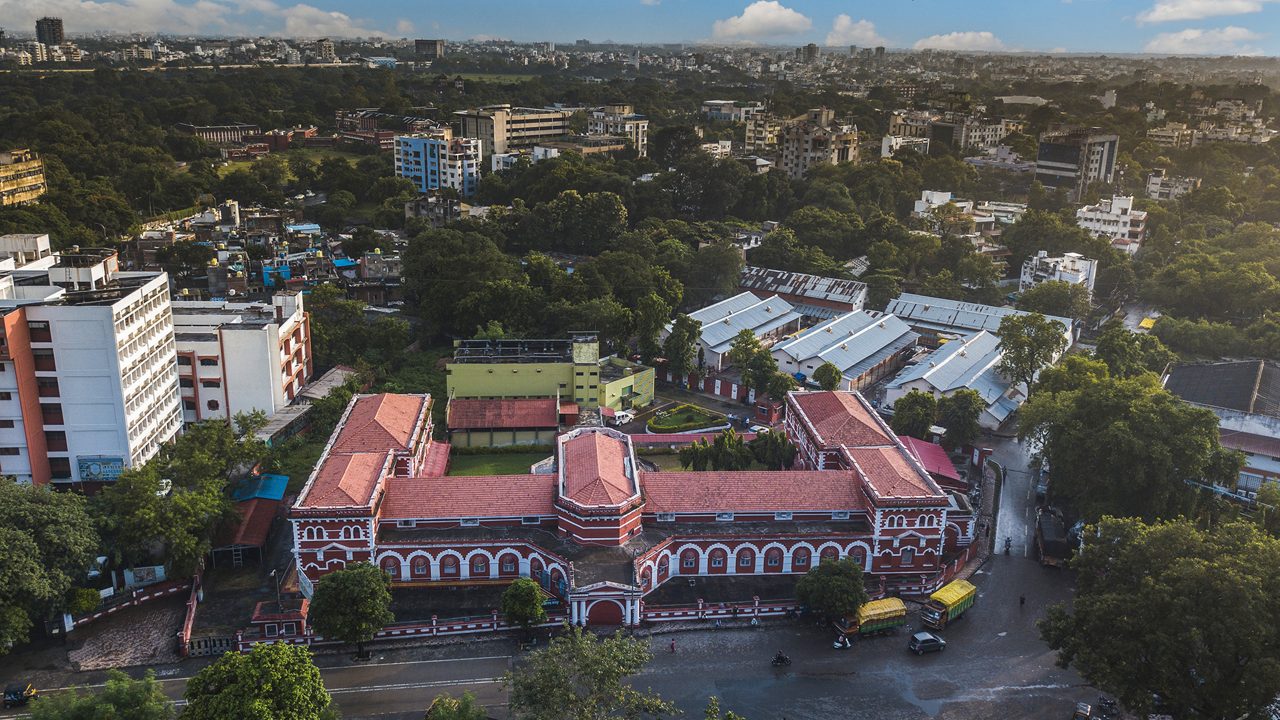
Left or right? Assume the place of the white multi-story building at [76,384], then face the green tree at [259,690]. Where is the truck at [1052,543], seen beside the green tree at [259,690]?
left

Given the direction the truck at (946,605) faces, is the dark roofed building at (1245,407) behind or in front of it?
behind

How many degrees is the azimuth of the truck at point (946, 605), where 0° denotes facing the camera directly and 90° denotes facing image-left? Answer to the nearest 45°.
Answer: approximately 45°

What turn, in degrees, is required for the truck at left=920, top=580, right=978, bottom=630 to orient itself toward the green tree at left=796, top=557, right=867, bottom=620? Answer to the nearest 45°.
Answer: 0° — it already faces it

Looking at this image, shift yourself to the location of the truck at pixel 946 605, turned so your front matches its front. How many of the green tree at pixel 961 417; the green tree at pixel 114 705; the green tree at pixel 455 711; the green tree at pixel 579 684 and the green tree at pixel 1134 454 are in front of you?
3

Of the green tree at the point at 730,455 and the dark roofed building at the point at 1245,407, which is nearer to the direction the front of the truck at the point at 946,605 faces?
the green tree

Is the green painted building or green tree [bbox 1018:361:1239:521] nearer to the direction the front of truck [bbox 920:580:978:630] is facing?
the green painted building

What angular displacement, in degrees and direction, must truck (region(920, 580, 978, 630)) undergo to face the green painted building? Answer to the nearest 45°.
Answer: approximately 90° to its right

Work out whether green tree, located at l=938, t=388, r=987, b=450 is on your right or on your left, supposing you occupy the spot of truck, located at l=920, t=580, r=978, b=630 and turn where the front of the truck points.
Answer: on your right

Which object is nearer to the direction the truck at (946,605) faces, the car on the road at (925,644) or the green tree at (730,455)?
the car on the road

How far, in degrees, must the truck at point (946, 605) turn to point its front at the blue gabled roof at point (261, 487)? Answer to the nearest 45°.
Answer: approximately 45° to its right

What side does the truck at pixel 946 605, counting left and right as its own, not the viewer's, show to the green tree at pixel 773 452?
right

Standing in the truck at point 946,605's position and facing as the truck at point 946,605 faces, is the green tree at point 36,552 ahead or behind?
ahead
